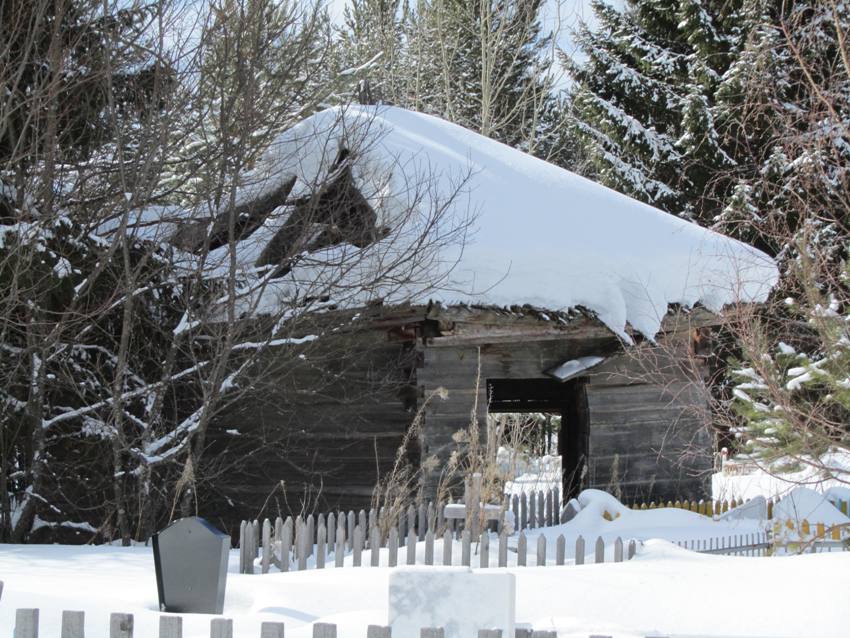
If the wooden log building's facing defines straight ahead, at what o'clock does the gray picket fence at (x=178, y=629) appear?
The gray picket fence is roughly at 12 o'clock from the wooden log building.

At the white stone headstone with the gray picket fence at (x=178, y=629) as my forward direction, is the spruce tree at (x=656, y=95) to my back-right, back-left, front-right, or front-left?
back-right

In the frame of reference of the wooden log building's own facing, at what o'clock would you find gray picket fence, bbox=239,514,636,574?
The gray picket fence is roughly at 12 o'clock from the wooden log building.

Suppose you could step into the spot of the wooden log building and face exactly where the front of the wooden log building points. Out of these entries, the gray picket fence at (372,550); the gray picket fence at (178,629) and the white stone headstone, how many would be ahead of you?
3

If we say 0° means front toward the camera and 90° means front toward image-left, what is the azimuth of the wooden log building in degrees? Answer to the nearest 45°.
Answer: approximately 0°

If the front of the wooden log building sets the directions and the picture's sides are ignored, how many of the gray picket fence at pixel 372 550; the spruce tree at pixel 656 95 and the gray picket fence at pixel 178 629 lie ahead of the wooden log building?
2

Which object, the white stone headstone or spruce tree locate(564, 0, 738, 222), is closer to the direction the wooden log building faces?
the white stone headstone

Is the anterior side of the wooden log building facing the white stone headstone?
yes

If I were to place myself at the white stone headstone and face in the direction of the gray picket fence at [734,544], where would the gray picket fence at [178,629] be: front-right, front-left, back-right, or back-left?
back-left

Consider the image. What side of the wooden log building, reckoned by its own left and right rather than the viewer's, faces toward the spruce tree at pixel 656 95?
back
